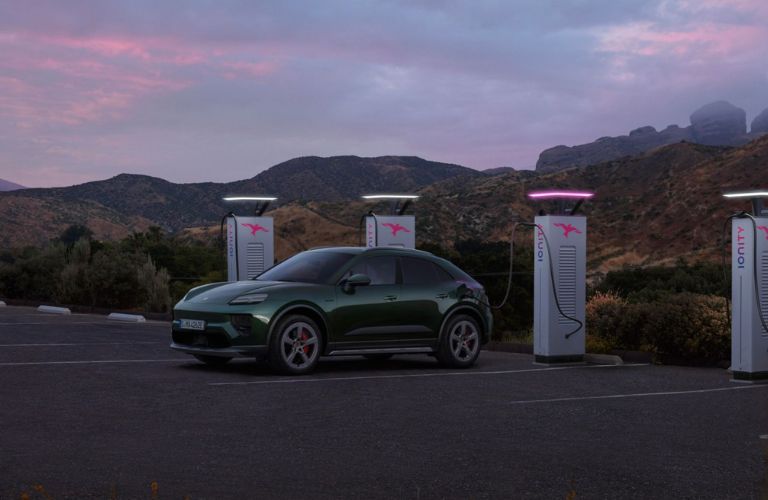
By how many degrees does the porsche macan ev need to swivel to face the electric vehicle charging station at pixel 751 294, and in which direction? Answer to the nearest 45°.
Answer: approximately 135° to its left

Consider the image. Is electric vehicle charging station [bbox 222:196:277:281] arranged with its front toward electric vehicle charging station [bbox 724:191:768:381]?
no

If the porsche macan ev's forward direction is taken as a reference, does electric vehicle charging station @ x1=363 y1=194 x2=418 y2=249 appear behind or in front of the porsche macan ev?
behind

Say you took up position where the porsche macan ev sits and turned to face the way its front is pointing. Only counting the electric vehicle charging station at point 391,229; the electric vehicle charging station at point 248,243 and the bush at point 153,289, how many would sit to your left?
0

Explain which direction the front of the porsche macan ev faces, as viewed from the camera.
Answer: facing the viewer and to the left of the viewer

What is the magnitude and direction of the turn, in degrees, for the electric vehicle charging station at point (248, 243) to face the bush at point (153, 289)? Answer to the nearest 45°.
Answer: approximately 90° to its right

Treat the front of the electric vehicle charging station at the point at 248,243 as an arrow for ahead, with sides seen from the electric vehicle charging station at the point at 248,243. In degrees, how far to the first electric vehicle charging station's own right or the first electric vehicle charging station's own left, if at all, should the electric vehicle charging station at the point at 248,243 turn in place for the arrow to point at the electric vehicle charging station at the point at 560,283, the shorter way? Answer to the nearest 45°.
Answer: approximately 135° to the first electric vehicle charging station's own left

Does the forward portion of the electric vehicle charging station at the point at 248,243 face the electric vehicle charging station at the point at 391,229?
no

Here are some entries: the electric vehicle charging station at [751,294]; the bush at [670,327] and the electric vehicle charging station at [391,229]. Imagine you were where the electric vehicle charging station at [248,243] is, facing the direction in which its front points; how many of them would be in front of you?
0

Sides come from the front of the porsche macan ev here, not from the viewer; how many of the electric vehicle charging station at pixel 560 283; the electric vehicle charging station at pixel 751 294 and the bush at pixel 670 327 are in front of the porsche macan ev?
0

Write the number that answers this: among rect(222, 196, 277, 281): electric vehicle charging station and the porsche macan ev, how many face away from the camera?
0

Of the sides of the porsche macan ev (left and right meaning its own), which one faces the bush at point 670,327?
back

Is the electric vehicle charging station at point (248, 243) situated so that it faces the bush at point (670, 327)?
no

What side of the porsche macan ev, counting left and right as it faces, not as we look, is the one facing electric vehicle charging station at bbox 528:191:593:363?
back
